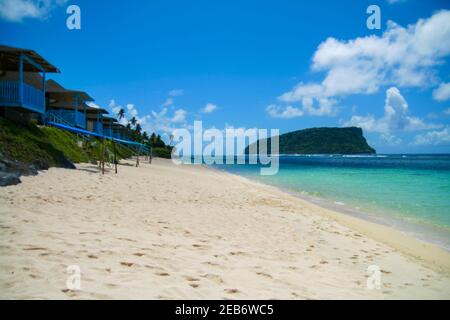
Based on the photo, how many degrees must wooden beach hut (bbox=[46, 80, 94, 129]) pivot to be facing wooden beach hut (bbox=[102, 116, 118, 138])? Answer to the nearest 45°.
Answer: approximately 90° to its left

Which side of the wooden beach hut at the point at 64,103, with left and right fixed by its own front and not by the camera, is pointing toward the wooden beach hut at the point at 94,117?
left

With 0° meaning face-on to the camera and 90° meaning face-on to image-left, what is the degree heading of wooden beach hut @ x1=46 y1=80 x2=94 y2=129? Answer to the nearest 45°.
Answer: approximately 270°

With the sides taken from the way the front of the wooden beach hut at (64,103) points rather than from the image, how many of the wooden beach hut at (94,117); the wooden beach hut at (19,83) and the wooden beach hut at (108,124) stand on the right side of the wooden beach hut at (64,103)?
1

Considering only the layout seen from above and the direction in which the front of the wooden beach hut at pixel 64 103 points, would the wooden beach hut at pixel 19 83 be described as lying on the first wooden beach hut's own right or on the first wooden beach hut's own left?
on the first wooden beach hut's own right
